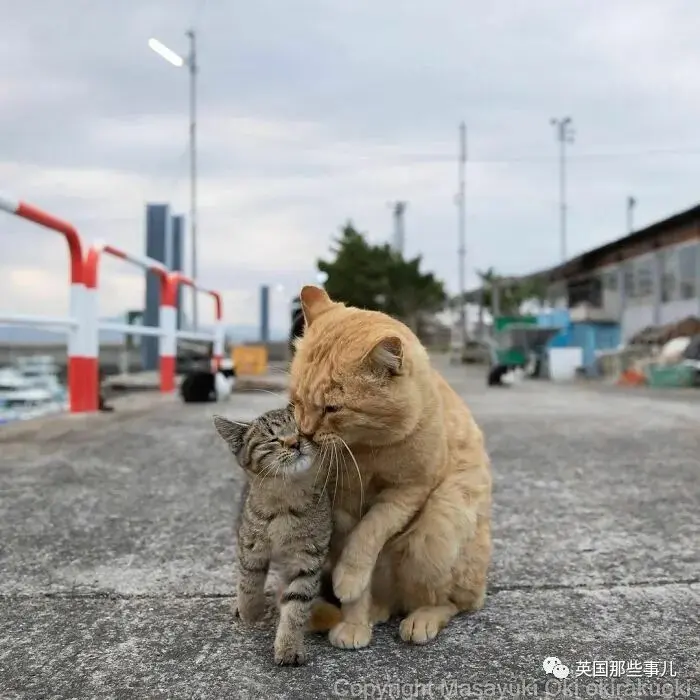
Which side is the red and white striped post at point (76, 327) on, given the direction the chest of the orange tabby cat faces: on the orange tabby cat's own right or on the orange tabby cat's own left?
on the orange tabby cat's own right

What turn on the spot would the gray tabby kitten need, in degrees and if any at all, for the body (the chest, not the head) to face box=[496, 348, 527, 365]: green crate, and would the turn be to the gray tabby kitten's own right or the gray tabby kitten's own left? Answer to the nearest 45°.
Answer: approximately 180°

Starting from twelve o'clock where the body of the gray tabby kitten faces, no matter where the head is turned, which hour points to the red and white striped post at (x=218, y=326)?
The red and white striped post is roughly at 6 o'clock from the gray tabby kitten.

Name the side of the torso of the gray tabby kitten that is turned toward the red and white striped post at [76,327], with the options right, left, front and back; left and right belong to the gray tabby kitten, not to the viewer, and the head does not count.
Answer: back

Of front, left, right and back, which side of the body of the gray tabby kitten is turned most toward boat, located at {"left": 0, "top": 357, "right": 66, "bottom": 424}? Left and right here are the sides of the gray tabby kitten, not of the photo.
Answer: back

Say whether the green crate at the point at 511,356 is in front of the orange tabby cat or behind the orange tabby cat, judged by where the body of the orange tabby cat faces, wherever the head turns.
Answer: behind

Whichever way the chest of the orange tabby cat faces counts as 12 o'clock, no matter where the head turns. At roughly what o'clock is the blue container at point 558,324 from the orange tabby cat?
The blue container is roughly at 5 o'clock from the orange tabby cat.

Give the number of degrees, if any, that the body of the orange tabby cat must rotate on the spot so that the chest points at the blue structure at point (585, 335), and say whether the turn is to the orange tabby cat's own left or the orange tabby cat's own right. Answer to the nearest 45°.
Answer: approximately 135° to the orange tabby cat's own right

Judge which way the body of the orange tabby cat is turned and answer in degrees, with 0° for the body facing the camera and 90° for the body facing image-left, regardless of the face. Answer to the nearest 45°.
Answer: approximately 45°
